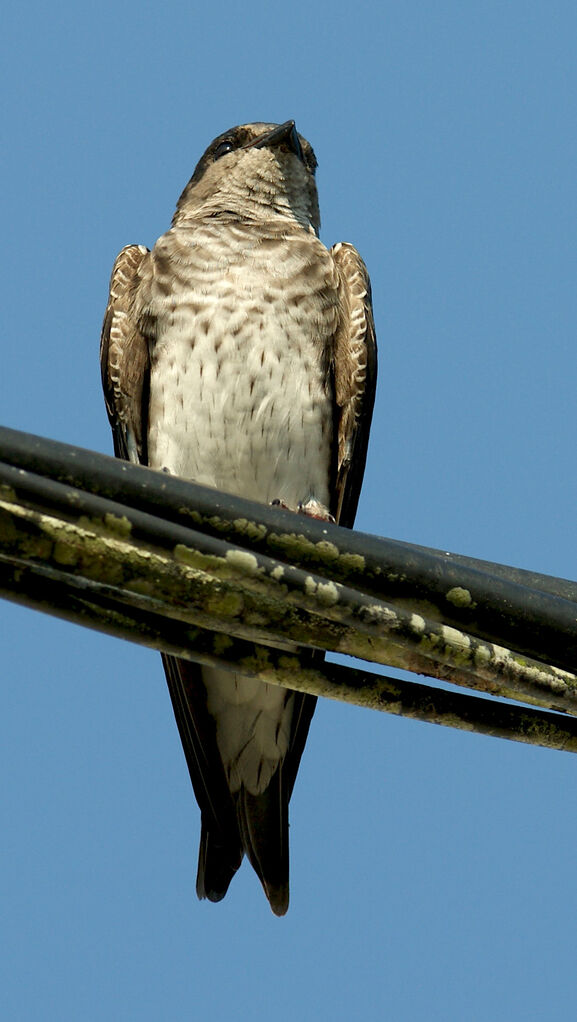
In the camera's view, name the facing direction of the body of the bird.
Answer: toward the camera

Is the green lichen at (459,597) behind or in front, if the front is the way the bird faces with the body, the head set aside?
in front
